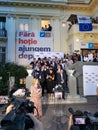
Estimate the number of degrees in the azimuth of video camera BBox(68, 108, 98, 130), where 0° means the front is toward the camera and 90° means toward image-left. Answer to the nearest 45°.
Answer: approximately 135°
